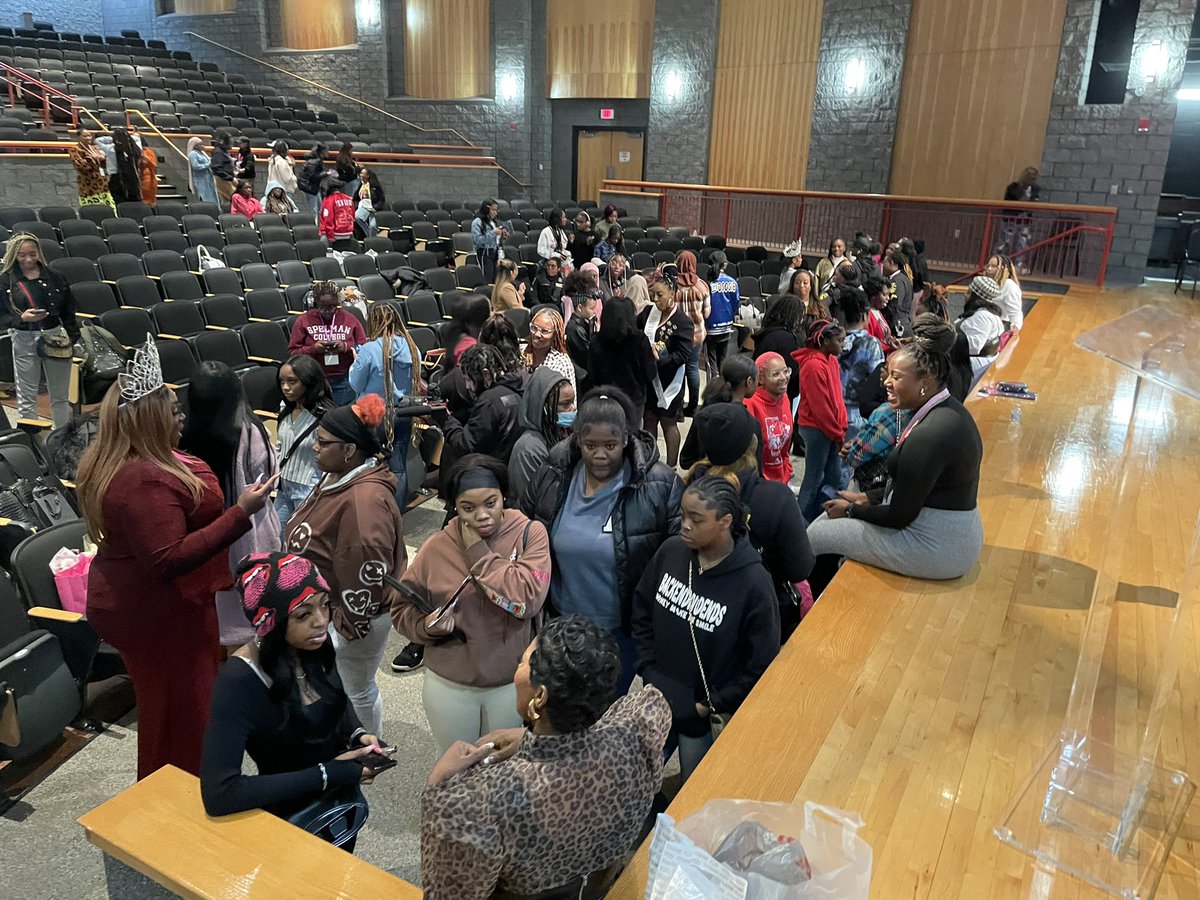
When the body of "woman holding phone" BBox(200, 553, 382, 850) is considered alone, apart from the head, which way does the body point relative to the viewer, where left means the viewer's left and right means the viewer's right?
facing the viewer and to the right of the viewer

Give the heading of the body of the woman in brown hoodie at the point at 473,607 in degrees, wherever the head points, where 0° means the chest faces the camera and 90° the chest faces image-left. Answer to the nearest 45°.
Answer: approximately 0°

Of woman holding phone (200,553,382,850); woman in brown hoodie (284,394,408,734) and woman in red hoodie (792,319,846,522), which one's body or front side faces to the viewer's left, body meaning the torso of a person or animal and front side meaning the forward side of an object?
the woman in brown hoodie

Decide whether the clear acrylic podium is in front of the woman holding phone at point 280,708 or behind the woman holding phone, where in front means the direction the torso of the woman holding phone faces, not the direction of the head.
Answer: in front

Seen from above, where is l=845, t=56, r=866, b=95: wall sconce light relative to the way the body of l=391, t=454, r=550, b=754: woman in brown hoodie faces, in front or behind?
behind

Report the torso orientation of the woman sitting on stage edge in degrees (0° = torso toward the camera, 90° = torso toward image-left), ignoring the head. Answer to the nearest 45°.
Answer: approximately 90°

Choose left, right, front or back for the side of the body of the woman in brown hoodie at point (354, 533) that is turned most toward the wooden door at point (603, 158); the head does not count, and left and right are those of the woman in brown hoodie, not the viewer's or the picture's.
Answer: right

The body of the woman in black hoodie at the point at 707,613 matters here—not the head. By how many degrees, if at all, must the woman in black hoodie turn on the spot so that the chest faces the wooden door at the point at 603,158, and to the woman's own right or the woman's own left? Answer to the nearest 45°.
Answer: approximately 135° to the woman's own right

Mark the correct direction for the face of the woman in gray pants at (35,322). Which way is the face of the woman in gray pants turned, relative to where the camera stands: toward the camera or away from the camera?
toward the camera

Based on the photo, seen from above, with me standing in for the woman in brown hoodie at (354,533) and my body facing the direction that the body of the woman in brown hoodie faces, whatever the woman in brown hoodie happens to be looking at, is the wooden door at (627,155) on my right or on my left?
on my right

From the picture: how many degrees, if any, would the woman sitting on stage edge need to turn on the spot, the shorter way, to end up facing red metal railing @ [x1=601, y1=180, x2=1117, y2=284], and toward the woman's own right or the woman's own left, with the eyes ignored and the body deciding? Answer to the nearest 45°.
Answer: approximately 90° to the woman's own right

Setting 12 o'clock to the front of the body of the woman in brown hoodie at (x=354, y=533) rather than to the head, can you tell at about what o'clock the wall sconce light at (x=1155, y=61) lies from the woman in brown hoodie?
The wall sconce light is roughly at 5 o'clock from the woman in brown hoodie.

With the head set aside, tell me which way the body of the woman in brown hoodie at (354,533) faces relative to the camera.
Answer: to the viewer's left

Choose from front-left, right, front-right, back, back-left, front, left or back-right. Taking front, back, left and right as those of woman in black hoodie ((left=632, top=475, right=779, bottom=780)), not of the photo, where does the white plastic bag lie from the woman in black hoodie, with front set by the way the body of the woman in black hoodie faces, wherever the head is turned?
front-left
